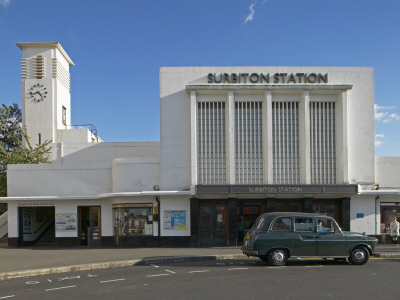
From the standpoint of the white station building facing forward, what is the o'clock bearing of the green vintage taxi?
The green vintage taxi is roughly at 12 o'clock from the white station building.

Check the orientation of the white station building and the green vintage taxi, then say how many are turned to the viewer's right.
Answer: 1

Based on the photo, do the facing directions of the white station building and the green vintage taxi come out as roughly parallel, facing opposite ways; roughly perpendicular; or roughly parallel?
roughly perpendicular

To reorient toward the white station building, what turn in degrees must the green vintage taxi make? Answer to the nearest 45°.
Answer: approximately 90° to its left

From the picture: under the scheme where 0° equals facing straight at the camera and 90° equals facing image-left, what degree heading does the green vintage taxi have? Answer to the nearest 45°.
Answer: approximately 270°

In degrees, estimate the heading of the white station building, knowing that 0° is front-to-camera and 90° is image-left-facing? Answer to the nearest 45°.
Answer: approximately 0°
